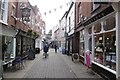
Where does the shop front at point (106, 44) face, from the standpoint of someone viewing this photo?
facing the viewer and to the left of the viewer
